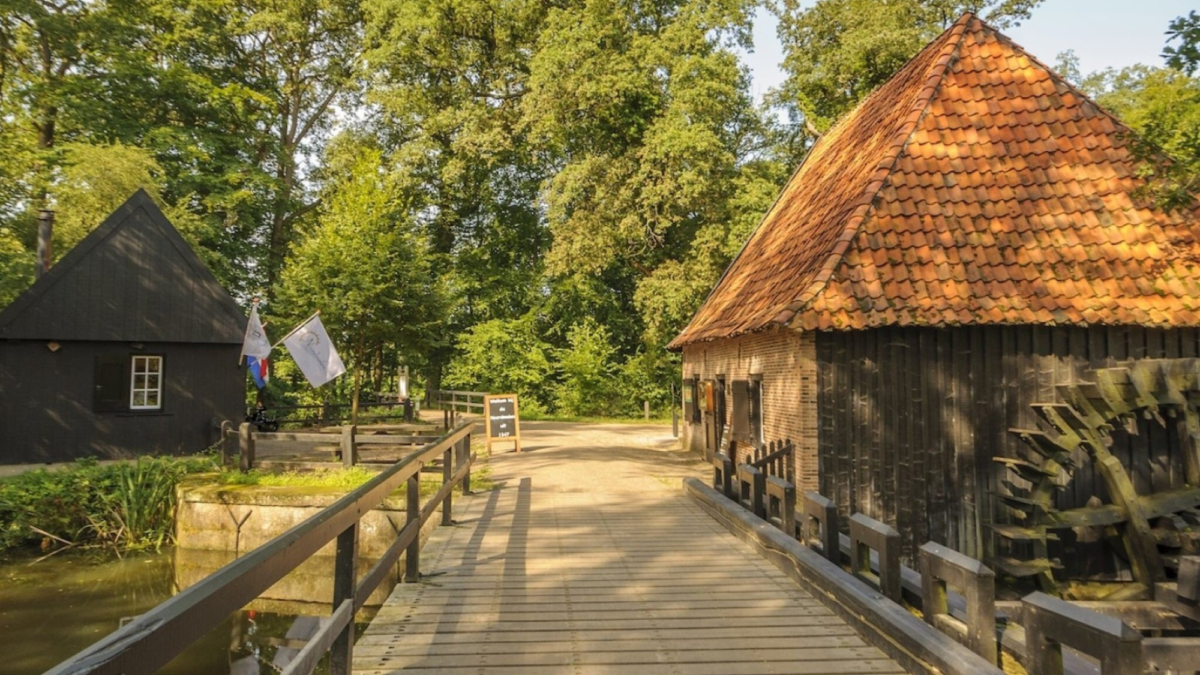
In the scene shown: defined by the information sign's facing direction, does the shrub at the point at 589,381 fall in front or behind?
behind

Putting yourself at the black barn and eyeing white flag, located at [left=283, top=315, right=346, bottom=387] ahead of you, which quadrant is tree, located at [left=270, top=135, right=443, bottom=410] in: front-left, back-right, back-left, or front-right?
front-left

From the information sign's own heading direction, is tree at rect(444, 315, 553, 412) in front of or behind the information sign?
behind

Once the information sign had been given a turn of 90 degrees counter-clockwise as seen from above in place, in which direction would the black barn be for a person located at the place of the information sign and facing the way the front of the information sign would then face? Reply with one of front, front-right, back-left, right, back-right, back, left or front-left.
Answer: back

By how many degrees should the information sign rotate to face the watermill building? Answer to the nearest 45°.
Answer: approximately 45° to its left

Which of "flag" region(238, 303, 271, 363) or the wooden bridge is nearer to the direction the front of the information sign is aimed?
the wooden bridge

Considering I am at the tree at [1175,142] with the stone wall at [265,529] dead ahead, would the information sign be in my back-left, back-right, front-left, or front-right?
front-right

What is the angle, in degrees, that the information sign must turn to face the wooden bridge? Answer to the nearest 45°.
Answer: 0° — it already faces it

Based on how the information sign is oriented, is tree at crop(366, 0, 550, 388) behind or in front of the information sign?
behind

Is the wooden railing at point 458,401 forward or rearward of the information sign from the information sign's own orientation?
rearward

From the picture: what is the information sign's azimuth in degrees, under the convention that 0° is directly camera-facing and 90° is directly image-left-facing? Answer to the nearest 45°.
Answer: approximately 0°

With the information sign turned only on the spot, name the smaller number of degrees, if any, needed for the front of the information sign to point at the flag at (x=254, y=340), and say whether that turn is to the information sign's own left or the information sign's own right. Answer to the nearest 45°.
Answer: approximately 90° to the information sign's own right

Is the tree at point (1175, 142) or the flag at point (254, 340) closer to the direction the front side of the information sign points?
the tree

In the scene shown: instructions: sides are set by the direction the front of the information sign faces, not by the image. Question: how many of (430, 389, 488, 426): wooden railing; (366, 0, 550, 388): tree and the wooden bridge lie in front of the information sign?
1

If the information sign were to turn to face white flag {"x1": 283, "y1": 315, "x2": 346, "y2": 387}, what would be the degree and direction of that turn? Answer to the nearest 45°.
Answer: approximately 90° to its right
